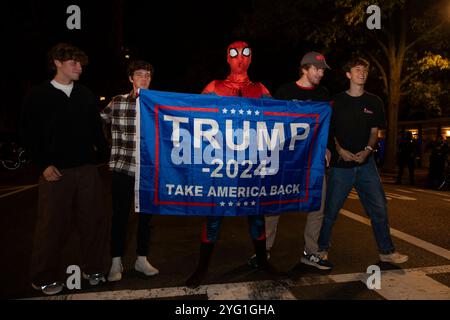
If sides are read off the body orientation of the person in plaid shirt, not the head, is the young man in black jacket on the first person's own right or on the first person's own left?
on the first person's own right

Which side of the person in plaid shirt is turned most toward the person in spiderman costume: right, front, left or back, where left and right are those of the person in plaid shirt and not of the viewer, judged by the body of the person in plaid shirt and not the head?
left

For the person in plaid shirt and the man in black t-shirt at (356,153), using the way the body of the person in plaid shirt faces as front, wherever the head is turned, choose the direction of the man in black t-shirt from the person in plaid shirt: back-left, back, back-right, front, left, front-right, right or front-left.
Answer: left

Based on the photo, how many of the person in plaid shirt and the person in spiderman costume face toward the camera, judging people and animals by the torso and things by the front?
2

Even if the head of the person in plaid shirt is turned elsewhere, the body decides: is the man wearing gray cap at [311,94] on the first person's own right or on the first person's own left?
on the first person's own left

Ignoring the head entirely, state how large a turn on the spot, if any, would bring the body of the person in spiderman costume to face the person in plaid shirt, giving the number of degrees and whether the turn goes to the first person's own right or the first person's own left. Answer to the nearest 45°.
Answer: approximately 90° to the first person's own right

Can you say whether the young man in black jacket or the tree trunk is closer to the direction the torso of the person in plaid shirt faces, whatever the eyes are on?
the young man in black jacket

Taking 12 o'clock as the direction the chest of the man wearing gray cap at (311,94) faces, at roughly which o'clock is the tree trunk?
The tree trunk is roughly at 8 o'clock from the man wearing gray cap.

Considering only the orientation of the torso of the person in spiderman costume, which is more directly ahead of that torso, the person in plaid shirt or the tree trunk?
the person in plaid shirt

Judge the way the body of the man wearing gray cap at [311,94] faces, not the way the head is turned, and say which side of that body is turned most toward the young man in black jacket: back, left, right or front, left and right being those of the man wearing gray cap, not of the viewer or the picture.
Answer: right
